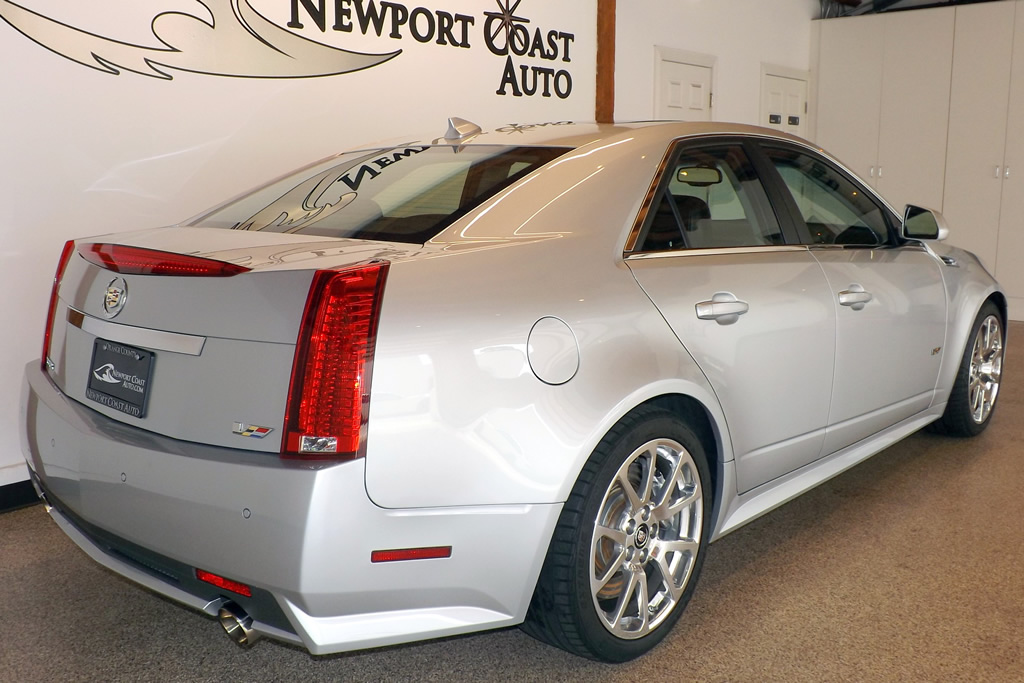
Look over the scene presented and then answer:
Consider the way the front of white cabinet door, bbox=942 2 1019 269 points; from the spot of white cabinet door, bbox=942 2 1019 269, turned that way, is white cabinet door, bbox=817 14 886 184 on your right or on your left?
on your right

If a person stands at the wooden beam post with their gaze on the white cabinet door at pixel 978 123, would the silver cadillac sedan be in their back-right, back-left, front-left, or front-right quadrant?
back-right

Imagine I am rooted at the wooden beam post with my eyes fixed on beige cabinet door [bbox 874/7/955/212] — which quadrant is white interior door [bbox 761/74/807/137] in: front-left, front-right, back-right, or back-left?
front-left

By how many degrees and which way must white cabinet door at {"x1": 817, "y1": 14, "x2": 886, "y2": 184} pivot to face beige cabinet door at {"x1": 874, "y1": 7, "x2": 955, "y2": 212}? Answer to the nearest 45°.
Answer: approximately 90° to its left

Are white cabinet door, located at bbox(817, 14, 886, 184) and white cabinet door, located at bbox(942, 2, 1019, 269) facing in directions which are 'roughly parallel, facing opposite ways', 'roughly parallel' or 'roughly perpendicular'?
roughly parallel

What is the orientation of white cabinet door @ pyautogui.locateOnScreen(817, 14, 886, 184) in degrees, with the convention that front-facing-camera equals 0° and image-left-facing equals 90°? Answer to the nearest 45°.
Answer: approximately 45°

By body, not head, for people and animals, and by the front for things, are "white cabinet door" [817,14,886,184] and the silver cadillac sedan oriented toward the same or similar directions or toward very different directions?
very different directions

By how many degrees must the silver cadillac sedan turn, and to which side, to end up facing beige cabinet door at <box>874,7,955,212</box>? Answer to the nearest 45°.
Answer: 0° — it already faces it

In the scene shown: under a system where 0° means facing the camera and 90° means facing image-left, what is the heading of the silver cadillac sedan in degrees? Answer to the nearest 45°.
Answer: approximately 225°

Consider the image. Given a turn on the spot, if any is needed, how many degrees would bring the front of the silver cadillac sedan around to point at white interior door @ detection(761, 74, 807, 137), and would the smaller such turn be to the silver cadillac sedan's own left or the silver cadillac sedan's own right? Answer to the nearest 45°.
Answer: approximately 45° to the silver cadillac sedan's own left

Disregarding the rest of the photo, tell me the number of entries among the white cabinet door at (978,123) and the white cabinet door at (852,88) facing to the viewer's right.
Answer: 0

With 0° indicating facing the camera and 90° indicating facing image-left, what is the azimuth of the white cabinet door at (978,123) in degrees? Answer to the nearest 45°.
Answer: approximately 45°

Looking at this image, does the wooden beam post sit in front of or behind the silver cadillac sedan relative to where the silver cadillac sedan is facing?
in front
